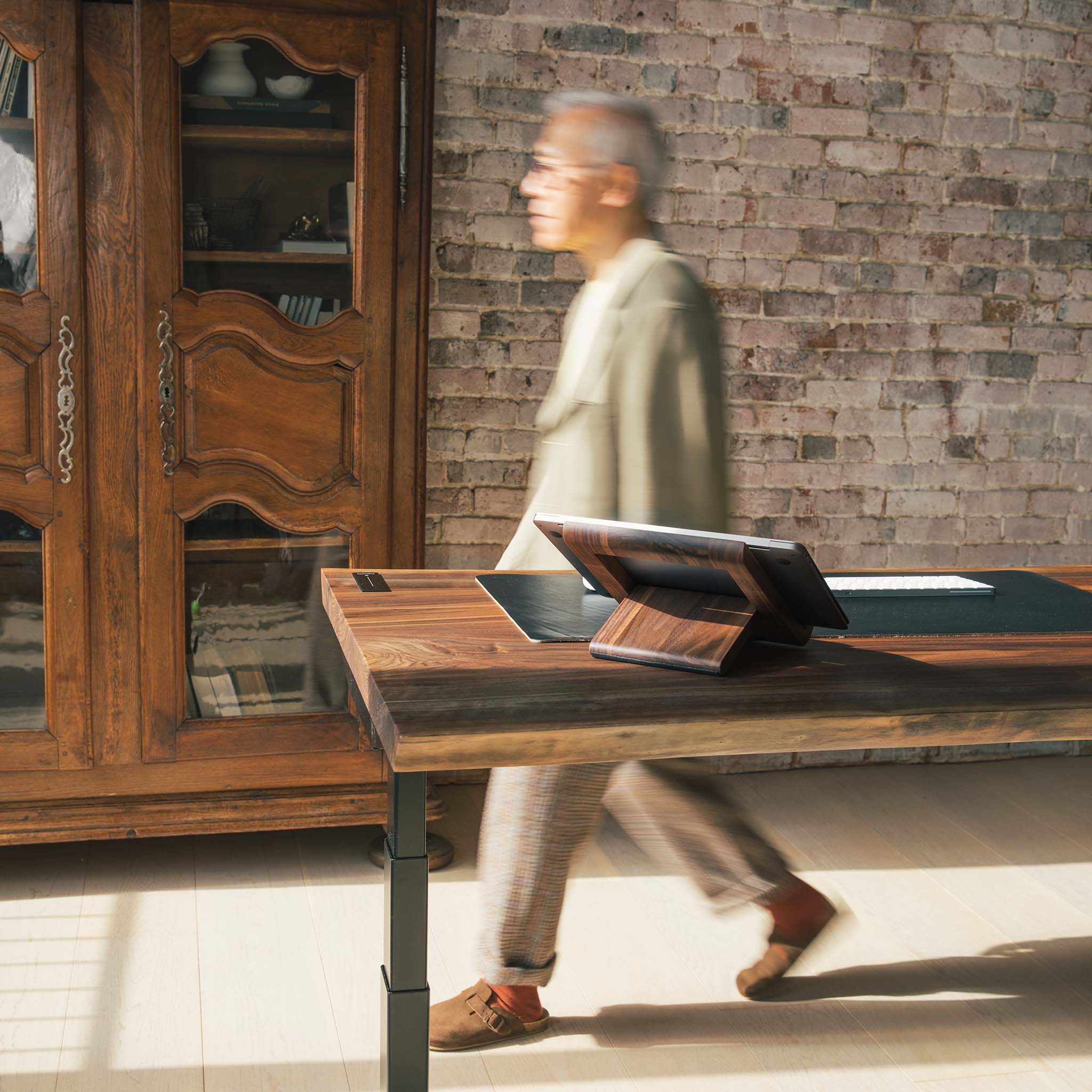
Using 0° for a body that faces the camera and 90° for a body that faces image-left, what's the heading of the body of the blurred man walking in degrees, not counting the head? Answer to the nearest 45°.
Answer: approximately 90°

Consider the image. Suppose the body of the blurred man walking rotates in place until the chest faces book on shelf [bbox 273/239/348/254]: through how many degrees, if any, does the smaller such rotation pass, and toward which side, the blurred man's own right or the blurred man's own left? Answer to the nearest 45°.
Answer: approximately 45° to the blurred man's own right

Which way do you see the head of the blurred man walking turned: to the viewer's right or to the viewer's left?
to the viewer's left

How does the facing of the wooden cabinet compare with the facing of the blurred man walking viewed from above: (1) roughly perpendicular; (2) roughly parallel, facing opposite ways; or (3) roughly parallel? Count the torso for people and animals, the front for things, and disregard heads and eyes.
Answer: roughly perpendicular

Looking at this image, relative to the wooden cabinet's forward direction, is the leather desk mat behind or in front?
in front

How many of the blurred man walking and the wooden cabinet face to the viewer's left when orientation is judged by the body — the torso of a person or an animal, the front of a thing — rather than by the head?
1

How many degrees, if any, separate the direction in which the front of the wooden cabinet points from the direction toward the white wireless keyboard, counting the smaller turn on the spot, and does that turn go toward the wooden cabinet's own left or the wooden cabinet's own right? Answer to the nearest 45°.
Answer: approximately 45° to the wooden cabinet's own left

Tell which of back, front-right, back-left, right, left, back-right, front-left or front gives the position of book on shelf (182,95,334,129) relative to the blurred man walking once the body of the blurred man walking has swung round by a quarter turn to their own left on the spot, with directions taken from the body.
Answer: back-right
